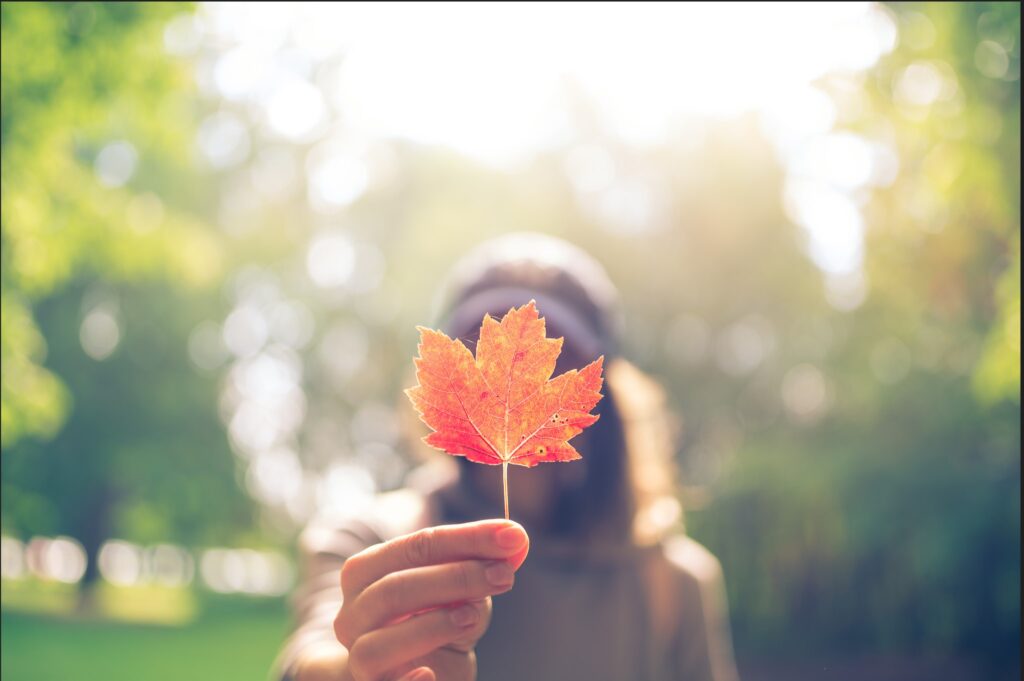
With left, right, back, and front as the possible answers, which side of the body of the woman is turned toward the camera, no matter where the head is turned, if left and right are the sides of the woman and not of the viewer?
front

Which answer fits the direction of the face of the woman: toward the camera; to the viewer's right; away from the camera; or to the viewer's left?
toward the camera
